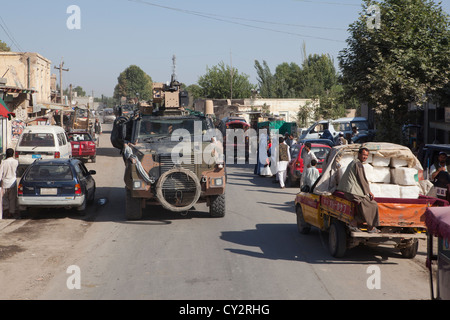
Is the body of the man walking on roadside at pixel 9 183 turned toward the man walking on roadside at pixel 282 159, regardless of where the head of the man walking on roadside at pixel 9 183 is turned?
no

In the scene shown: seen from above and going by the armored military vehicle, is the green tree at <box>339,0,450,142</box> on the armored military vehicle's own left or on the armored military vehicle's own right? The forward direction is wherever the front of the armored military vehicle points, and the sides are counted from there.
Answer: on the armored military vehicle's own left

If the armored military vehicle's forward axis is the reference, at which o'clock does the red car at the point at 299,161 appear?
The red car is roughly at 7 o'clock from the armored military vehicle.

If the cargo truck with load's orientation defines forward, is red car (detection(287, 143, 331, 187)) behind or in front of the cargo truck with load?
in front

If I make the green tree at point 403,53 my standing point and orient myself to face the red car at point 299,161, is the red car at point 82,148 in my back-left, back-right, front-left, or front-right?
front-right

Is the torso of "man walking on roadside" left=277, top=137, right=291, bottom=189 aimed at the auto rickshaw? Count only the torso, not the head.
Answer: no

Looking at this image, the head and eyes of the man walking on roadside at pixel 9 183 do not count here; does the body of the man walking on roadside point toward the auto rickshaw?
no

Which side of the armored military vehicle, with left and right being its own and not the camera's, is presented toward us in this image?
front

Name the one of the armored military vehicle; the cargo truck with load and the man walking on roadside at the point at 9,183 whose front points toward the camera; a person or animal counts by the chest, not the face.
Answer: the armored military vehicle

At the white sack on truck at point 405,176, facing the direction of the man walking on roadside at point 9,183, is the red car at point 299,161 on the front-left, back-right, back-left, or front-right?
front-right
